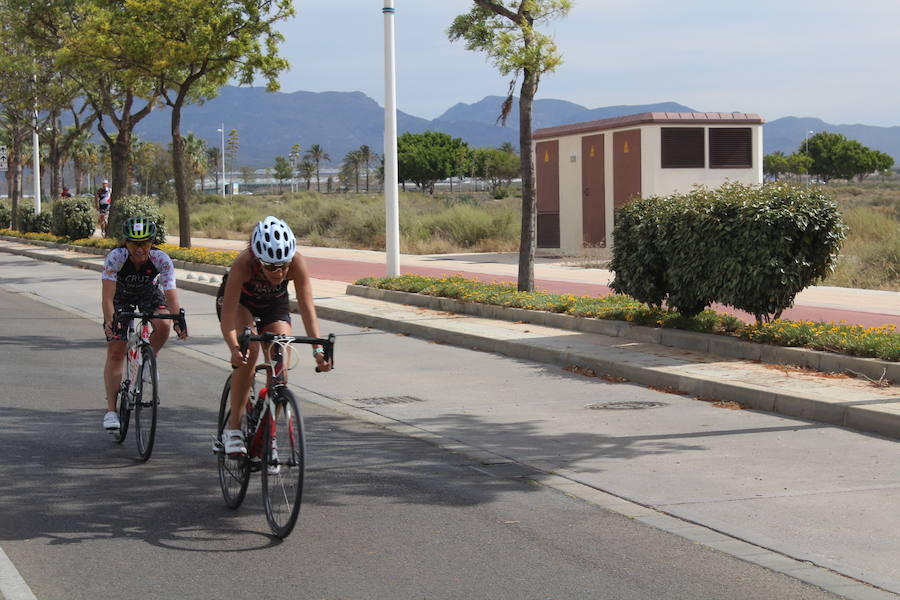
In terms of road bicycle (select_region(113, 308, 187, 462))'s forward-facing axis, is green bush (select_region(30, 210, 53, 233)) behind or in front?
behind

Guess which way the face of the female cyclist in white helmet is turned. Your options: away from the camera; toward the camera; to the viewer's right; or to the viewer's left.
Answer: toward the camera

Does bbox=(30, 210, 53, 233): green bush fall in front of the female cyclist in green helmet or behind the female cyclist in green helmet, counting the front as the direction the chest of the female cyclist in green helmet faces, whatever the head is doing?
behind

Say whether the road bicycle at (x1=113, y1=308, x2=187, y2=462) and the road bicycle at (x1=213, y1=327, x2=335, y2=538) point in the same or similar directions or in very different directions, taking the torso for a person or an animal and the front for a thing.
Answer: same or similar directions

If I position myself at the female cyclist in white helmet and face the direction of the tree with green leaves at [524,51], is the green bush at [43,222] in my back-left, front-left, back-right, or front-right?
front-left

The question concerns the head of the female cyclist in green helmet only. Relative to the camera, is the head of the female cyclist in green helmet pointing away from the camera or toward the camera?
toward the camera

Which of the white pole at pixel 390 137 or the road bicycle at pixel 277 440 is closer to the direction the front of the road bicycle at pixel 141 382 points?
the road bicycle

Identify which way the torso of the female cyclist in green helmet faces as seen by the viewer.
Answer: toward the camera

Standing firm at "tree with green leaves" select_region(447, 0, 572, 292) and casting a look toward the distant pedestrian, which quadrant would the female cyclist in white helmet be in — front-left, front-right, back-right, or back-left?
back-left

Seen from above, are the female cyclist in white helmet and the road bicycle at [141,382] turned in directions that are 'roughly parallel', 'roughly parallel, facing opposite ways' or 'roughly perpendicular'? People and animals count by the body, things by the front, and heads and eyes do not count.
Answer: roughly parallel

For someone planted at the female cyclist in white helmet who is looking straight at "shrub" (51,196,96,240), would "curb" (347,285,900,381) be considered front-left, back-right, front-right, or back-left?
front-right

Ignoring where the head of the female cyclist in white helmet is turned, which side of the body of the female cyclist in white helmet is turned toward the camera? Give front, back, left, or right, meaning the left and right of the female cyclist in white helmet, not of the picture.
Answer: front

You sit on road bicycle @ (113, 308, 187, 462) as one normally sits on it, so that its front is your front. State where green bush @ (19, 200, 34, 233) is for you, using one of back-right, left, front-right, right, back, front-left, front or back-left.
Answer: back

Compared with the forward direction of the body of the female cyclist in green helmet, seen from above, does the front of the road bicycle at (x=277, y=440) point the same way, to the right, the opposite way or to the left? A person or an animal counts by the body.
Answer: the same way
